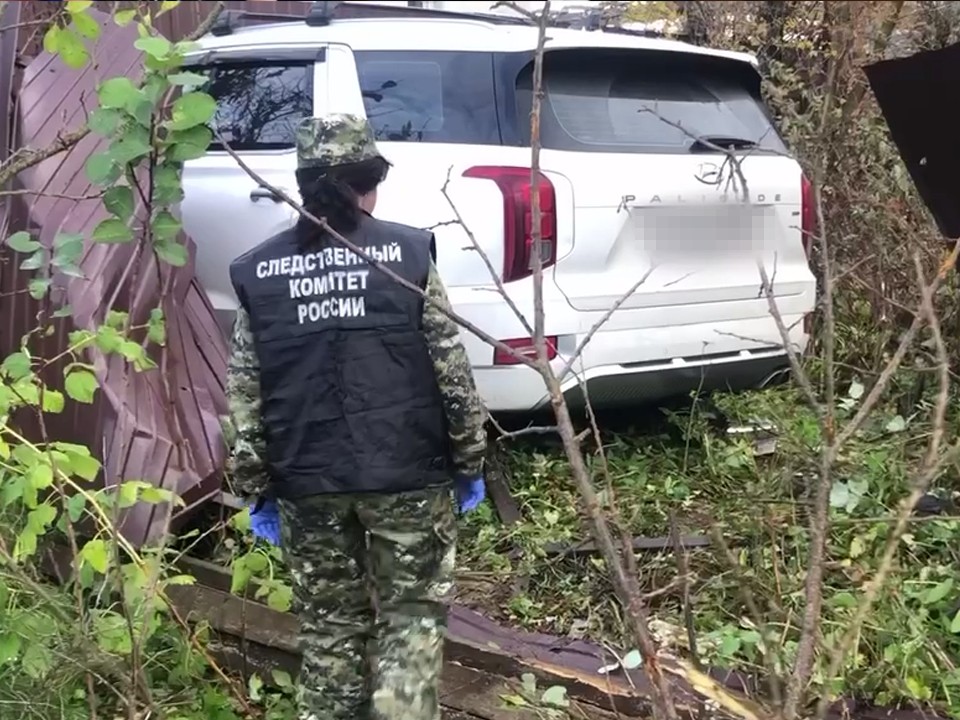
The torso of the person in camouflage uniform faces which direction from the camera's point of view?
away from the camera

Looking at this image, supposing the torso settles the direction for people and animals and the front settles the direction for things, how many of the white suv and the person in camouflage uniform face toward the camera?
0

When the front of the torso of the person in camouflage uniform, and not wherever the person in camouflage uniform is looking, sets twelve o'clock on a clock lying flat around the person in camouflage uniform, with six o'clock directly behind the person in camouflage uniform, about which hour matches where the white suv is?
The white suv is roughly at 1 o'clock from the person in camouflage uniform.

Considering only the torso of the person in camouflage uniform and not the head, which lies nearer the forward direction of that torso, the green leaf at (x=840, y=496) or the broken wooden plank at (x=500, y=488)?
the broken wooden plank

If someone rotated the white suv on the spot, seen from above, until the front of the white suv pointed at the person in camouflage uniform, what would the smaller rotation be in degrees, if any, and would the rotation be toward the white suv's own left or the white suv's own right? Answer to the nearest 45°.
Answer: approximately 135° to the white suv's own left

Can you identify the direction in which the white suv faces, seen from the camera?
facing away from the viewer and to the left of the viewer

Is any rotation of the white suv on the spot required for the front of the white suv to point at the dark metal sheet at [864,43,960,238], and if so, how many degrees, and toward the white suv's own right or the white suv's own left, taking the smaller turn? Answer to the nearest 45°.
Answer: approximately 180°

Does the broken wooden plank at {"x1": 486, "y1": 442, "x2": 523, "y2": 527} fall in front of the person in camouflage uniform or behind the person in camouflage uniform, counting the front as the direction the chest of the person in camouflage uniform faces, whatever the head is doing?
in front

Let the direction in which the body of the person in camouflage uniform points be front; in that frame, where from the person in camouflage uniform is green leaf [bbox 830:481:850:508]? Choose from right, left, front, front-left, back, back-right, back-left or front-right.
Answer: right

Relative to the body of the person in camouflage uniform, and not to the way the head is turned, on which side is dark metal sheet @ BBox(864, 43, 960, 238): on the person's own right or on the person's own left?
on the person's own right

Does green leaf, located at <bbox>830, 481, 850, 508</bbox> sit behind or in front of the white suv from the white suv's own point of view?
behind
